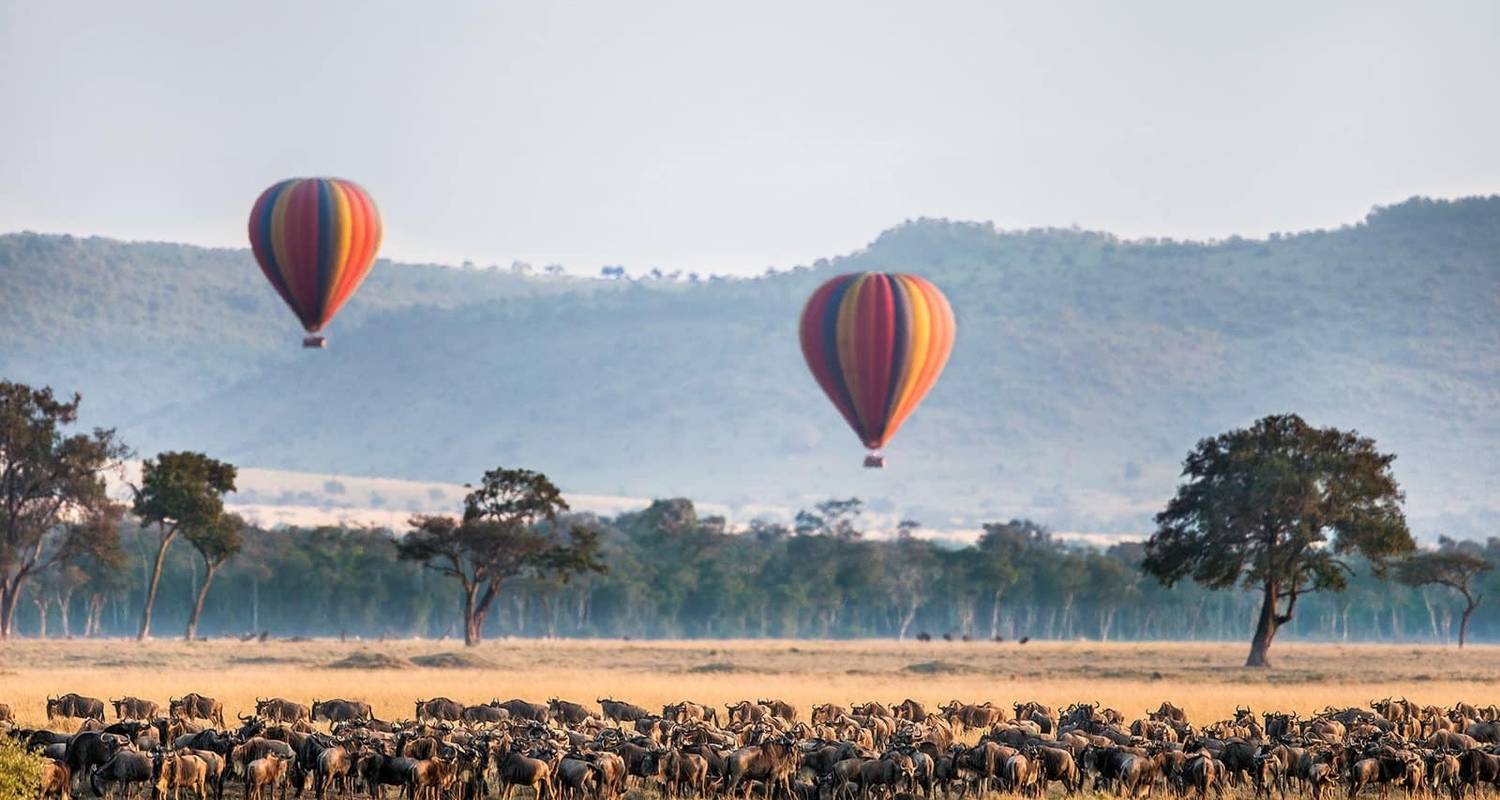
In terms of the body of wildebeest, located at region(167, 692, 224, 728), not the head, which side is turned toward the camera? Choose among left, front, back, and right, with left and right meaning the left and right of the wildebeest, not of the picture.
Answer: left

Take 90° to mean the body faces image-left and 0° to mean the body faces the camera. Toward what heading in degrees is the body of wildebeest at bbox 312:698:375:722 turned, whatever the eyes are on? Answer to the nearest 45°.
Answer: approximately 90°

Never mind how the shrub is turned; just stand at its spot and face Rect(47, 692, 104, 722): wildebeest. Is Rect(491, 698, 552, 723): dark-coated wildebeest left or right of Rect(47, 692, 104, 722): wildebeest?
right

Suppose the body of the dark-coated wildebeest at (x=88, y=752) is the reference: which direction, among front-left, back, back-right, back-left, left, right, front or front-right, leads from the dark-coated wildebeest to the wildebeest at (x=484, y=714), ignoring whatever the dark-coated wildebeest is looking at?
front-left

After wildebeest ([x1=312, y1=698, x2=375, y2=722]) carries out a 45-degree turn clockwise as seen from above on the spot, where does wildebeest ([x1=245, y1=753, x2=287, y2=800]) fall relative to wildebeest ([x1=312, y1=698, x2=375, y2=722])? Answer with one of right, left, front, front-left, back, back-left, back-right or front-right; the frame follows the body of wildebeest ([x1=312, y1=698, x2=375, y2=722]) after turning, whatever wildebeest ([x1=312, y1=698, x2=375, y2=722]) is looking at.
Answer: back-left

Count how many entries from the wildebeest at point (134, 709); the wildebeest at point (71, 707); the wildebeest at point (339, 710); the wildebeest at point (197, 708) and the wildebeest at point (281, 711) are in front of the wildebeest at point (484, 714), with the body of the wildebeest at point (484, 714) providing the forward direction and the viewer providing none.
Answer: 5

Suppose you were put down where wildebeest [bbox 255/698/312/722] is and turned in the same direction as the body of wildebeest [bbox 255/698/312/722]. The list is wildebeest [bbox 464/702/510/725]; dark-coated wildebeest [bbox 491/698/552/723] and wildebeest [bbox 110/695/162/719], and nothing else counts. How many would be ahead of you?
1

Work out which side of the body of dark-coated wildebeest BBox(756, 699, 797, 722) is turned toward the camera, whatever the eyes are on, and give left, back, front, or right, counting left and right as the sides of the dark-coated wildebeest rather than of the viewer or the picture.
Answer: left

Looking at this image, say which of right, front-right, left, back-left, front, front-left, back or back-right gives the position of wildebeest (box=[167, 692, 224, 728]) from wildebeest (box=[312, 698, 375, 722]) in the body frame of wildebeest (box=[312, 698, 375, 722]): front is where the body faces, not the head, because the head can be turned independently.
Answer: front

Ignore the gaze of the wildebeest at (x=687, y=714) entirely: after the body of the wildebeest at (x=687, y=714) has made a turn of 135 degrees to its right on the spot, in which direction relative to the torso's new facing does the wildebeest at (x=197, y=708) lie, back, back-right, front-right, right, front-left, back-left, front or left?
back-left

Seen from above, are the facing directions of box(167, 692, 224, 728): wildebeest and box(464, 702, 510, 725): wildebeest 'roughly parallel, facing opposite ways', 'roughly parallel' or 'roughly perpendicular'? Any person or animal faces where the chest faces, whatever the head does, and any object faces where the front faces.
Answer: roughly parallel

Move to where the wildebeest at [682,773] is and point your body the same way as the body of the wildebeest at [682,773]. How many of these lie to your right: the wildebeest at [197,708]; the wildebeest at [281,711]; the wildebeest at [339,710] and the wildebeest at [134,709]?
4

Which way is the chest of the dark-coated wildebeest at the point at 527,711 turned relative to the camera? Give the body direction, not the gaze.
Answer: to the viewer's left

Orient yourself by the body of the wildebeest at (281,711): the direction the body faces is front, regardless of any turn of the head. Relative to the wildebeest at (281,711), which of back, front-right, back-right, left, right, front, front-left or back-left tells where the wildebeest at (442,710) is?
back
